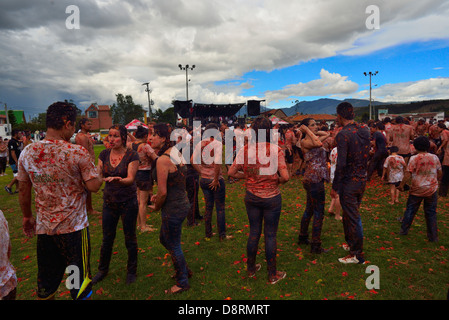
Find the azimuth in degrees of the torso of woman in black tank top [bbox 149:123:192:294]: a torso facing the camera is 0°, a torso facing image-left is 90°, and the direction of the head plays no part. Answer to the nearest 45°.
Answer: approximately 135°

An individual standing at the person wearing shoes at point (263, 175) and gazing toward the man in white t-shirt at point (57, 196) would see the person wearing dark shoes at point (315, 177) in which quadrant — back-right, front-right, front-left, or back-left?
back-right

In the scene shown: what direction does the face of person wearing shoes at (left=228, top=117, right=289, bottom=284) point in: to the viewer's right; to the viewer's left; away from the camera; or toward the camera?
away from the camera

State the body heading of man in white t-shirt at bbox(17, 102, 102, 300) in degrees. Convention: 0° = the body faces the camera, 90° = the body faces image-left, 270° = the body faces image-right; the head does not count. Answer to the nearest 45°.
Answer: approximately 225°

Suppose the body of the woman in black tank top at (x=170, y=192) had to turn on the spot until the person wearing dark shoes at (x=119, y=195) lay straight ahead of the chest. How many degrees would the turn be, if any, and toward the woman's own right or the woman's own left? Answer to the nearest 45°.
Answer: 0° — they already face them
